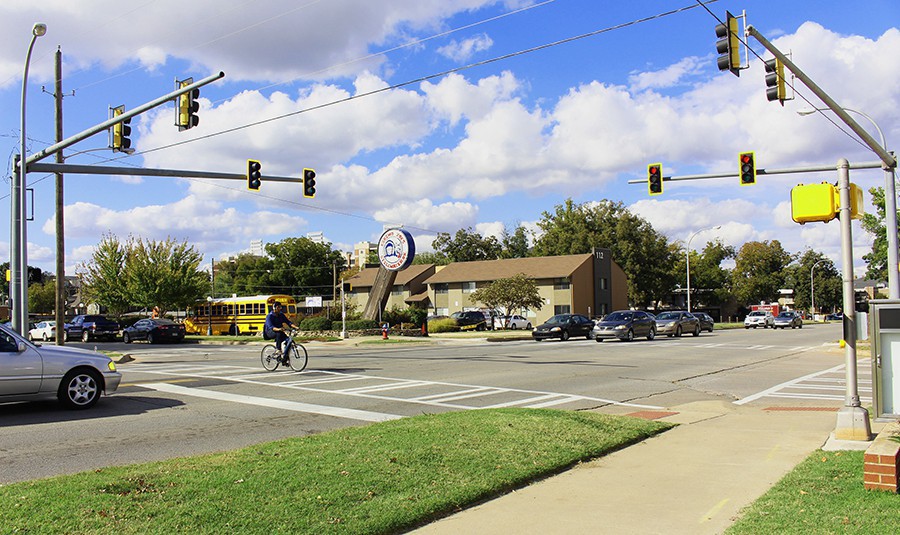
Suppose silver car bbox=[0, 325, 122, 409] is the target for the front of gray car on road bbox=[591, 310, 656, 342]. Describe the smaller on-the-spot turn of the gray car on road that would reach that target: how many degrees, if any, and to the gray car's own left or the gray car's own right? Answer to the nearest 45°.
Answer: approximately 45° to the gray car's own left

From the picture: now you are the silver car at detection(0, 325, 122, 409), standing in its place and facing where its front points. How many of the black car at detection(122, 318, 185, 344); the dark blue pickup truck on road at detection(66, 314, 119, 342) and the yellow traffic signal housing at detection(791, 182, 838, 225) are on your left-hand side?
2

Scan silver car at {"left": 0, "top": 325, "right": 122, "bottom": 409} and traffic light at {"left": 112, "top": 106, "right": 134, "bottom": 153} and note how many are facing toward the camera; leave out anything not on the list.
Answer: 0

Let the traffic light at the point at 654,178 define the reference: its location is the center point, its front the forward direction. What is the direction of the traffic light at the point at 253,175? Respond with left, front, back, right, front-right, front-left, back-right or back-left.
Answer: front-right

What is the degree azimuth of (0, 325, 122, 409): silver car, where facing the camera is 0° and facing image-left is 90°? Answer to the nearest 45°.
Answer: approximately 270°

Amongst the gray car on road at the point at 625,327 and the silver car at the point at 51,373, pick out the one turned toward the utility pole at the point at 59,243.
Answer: the gray car on road

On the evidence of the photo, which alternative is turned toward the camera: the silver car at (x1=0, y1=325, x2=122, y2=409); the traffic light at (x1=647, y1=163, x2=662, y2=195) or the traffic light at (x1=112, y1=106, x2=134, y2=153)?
the traffic light at (x1=647, y1=163, x2=662, y2=195)

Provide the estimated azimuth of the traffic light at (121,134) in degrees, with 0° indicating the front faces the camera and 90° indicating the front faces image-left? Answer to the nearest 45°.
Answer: approximately 270°

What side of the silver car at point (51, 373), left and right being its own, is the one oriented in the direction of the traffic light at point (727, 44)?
front

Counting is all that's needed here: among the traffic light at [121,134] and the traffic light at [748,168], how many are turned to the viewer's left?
0
